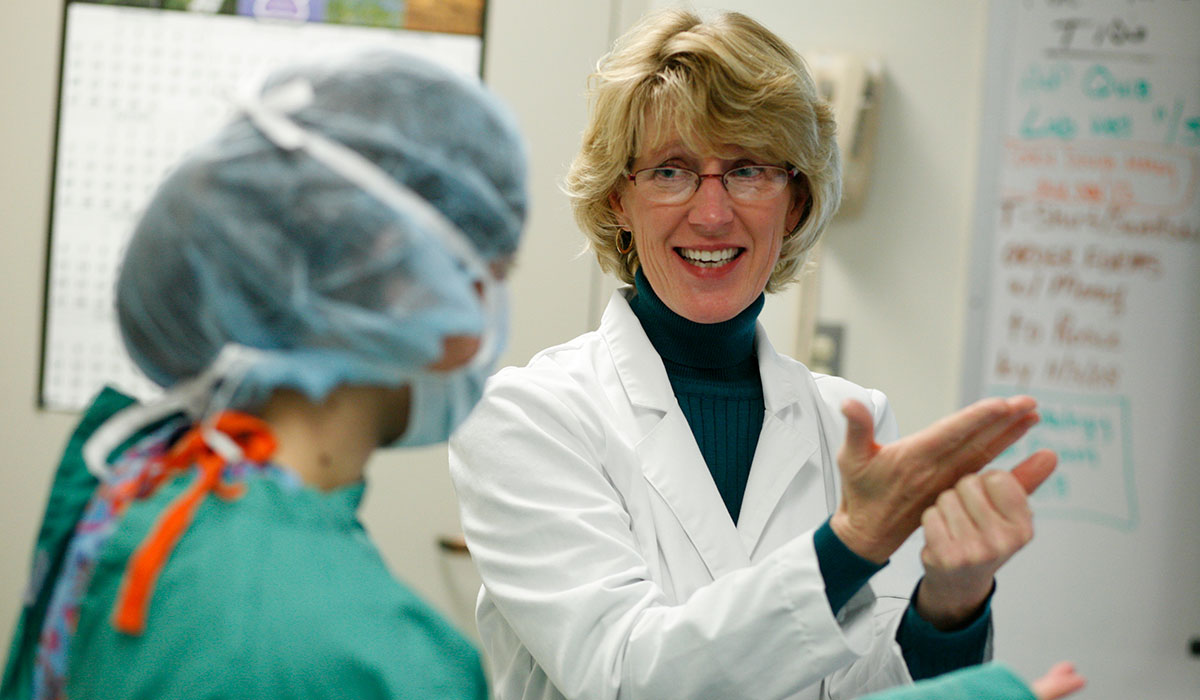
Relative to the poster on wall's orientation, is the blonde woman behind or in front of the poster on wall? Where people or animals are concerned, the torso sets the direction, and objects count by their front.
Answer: in front

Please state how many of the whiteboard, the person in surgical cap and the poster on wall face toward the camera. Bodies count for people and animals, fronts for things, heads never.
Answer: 2

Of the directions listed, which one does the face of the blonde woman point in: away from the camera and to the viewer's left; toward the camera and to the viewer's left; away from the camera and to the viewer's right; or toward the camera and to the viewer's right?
toward the camera and to the viewer's left

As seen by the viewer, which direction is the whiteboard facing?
toward the camera

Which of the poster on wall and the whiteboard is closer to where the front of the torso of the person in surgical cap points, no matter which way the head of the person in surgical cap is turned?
the whiteboard

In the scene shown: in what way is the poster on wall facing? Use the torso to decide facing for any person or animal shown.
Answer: toward the camera

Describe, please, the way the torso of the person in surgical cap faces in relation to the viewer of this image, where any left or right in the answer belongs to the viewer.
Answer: facing away from the viewer and to the right of the viewer

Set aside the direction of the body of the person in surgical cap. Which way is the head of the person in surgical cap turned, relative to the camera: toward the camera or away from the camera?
away from the camera

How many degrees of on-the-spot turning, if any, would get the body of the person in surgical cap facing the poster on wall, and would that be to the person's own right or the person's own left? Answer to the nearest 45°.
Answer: approximately 45° to the person's own left

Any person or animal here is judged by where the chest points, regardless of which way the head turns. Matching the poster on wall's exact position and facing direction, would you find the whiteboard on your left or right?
on your left

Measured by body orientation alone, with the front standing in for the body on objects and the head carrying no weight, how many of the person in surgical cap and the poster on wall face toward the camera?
1
